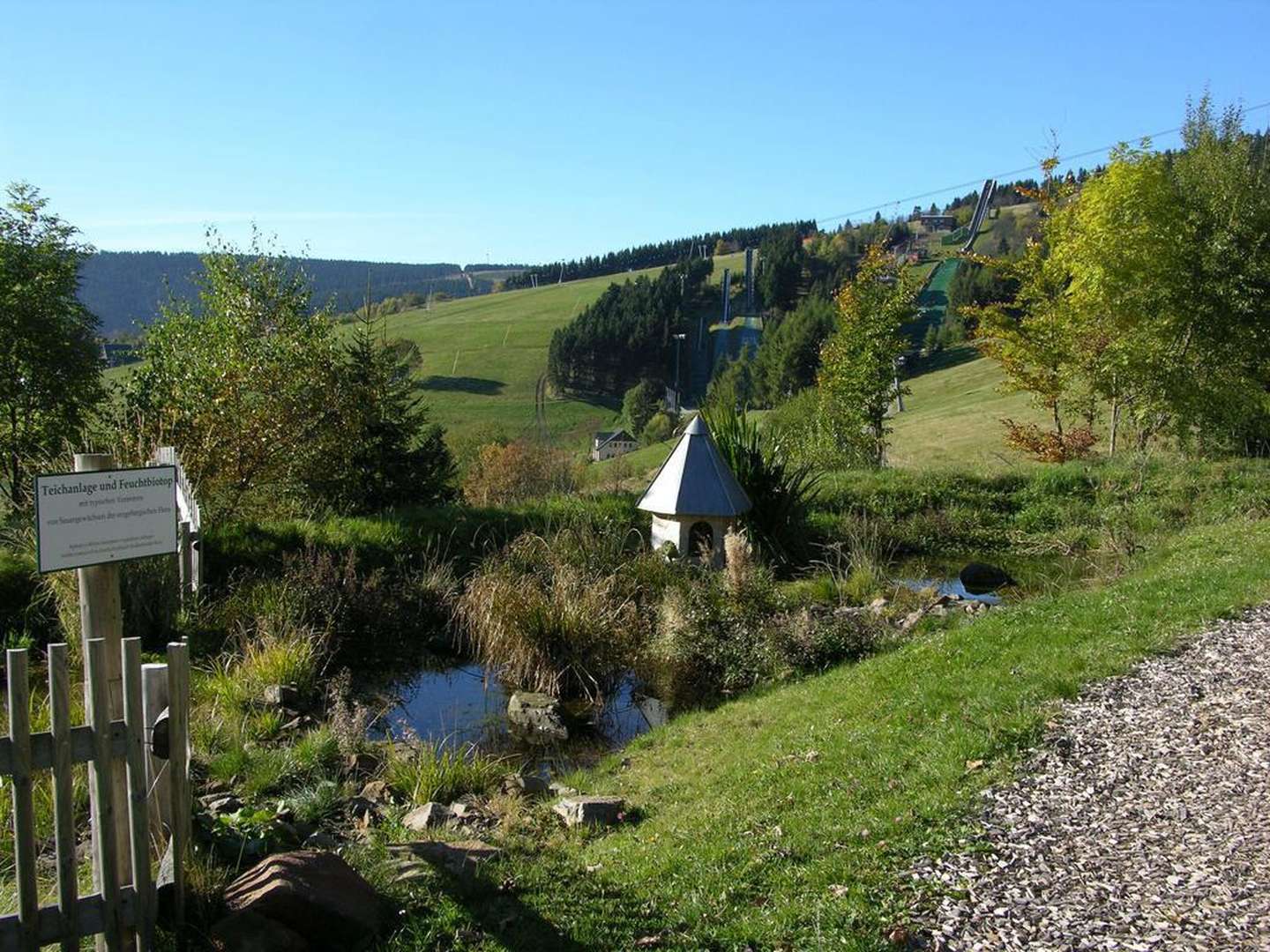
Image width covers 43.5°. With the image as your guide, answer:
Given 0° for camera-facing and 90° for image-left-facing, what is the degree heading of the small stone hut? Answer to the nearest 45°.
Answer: approximately 0°

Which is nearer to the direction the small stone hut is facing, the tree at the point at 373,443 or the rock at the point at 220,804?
the rock

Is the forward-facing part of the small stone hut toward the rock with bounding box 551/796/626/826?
yes

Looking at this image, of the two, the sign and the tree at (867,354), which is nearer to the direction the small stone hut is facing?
the sign

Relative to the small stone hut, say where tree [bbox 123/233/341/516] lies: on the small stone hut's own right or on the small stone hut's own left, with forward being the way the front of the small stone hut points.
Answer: on the small stone hut's own right

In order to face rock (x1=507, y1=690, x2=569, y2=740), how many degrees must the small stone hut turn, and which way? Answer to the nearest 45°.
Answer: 0° — it already faces it

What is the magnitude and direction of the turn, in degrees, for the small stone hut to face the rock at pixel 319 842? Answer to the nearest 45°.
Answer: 0° — it already faces it

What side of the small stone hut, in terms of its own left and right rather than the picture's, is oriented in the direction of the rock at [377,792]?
front
